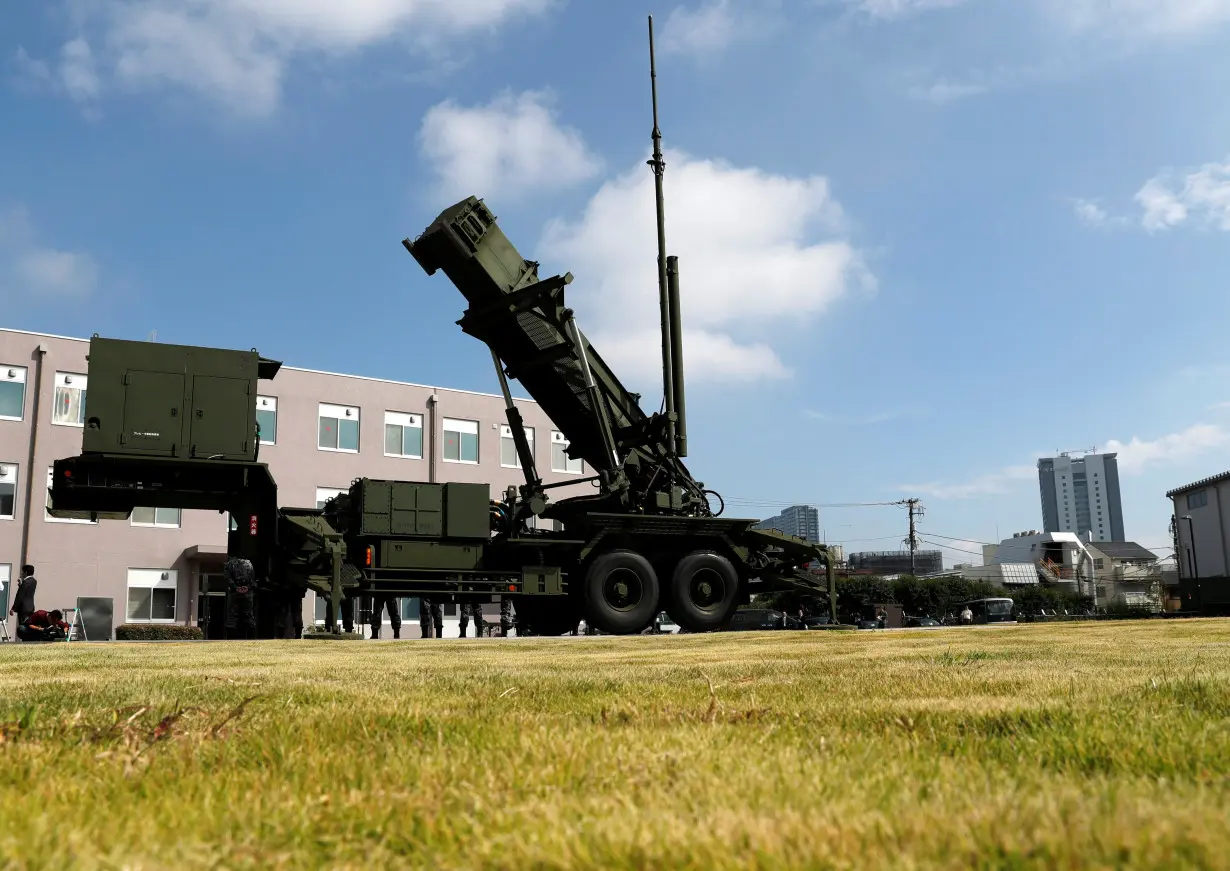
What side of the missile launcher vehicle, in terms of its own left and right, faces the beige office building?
right

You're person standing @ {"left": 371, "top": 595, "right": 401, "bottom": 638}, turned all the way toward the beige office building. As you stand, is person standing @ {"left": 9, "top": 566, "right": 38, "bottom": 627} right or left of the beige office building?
left

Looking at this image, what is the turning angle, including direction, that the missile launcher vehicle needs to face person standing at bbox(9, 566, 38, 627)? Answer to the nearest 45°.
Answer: approximately 45° to its right

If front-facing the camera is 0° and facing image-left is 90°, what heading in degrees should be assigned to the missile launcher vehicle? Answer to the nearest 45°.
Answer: approximately 90°

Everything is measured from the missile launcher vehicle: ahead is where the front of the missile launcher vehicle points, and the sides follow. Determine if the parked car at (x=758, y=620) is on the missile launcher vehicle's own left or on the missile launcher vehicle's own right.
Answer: on the missile launcher vehicle's own right

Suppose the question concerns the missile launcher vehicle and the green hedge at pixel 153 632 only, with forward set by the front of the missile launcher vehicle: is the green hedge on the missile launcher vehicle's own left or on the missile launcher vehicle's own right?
on the missile launcher vehicle's own right
